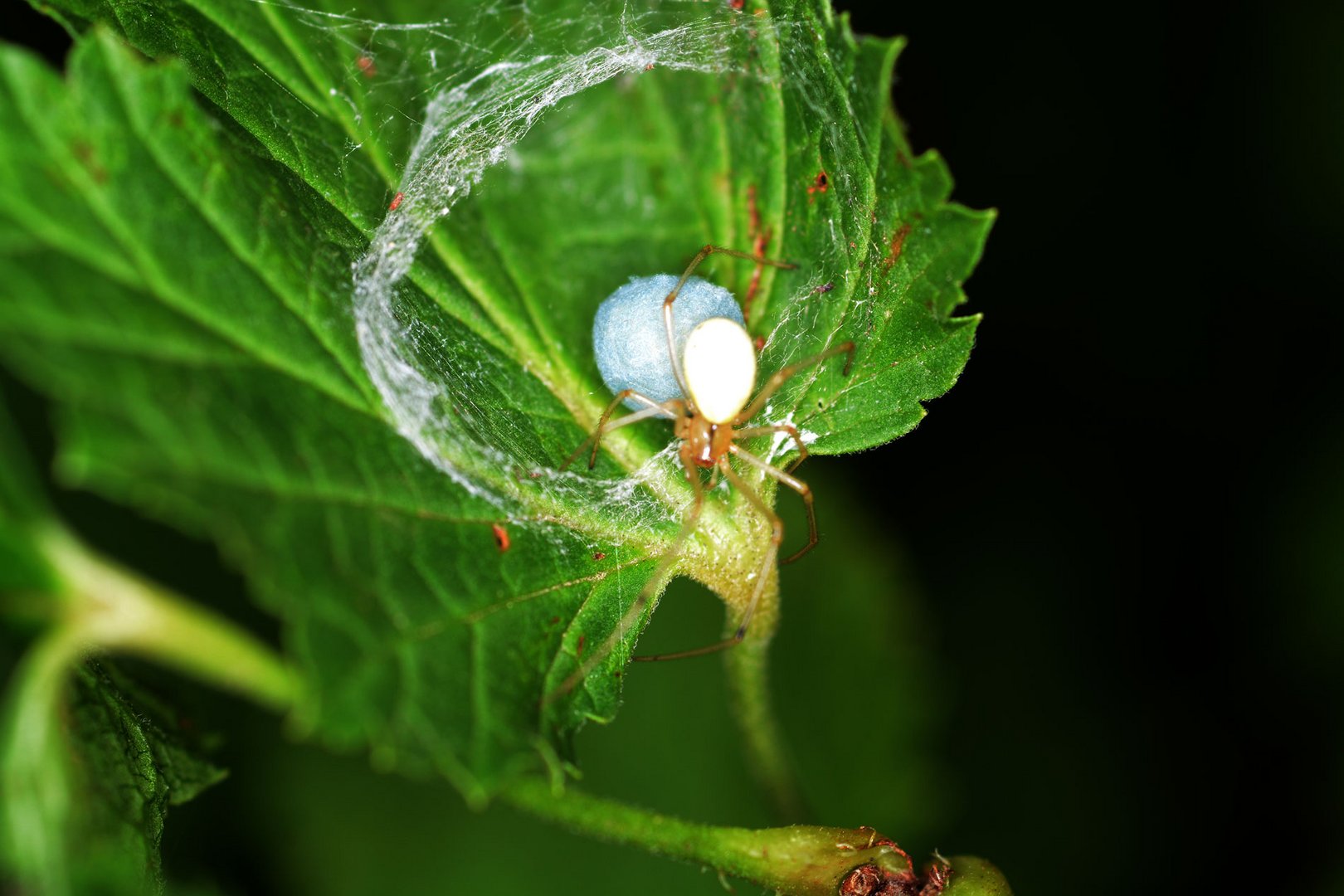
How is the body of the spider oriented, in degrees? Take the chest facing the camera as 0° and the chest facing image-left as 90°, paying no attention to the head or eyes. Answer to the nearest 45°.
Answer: approximately 0°
